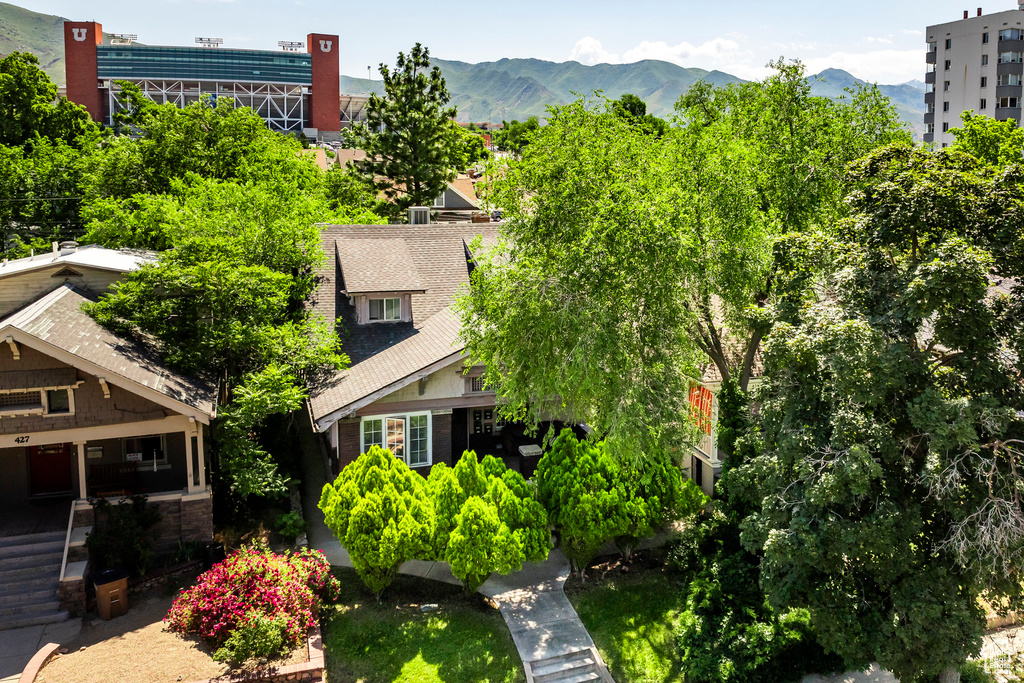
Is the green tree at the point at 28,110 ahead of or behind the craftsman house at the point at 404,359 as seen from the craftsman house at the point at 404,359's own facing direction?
behind

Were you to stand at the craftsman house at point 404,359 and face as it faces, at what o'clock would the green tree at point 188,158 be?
The green tree is roughly at 5 o'clock from the craftsman house.

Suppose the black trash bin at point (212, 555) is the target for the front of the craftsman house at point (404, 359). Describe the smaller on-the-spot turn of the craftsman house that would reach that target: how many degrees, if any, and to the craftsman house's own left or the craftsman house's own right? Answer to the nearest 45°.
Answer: approximately 45° to the craftsman house's own right

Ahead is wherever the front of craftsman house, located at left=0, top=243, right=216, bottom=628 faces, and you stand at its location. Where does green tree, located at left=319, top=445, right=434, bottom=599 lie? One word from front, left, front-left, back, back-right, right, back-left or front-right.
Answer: front-left

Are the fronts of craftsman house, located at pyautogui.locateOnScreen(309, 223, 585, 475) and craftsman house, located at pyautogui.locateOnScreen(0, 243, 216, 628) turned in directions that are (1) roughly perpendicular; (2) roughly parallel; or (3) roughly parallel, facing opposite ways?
roughly parallel

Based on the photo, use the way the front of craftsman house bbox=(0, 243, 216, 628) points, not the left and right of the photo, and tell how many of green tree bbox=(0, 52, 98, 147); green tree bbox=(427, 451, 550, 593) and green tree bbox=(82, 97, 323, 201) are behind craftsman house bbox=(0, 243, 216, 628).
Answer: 2

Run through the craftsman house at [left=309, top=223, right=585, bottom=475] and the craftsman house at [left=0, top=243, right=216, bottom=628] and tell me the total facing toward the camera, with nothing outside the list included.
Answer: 2

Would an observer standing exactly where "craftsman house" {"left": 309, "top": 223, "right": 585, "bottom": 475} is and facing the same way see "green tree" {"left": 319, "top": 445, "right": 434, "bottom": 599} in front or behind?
in front

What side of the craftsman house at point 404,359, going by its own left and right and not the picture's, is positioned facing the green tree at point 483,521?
front

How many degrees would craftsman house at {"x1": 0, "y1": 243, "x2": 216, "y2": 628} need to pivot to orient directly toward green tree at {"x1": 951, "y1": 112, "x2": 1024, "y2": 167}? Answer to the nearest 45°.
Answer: approximately 90° to its left

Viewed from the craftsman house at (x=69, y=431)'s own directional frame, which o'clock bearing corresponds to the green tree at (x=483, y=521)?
The green tree is roughly at 10 o'clock from the craftsman house.

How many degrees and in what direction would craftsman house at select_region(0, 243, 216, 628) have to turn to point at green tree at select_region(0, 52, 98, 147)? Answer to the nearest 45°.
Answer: approximately 180°

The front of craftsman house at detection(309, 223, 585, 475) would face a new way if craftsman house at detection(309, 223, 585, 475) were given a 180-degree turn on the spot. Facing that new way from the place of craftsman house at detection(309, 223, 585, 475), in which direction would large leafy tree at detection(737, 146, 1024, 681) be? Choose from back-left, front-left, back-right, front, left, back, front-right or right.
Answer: back-right

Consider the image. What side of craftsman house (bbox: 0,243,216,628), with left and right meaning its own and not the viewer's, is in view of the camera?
front
